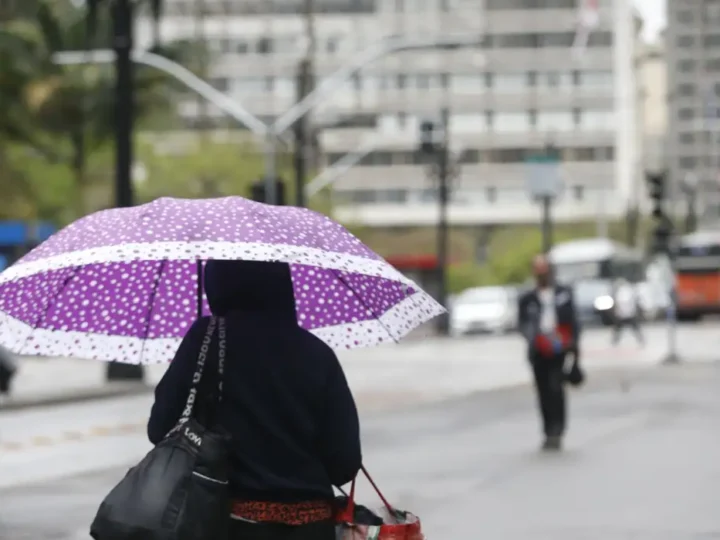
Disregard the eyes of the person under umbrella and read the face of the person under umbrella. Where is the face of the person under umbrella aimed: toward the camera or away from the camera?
away from the camera

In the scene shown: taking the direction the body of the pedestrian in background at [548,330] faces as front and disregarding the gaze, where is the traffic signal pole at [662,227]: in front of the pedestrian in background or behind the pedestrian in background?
behind

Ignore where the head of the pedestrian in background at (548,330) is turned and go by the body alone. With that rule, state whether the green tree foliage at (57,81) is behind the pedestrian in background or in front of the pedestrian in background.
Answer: behind

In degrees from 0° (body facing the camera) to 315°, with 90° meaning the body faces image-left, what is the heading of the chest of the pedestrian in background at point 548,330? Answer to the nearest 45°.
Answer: approximately 0°

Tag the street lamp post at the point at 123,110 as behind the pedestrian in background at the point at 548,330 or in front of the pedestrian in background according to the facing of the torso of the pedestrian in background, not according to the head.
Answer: behind

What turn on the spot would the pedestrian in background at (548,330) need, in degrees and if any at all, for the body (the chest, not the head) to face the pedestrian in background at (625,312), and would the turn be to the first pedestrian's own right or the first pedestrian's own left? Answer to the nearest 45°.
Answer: approximately 180°

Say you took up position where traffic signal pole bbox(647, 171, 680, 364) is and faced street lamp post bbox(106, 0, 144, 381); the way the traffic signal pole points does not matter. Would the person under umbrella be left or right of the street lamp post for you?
left

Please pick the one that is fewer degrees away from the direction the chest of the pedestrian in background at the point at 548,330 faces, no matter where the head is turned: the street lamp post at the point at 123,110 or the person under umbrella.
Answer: the person under umbrella

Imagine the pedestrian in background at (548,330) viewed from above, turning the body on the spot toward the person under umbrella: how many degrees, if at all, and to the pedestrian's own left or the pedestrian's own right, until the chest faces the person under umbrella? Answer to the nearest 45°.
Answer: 0° — they already face them

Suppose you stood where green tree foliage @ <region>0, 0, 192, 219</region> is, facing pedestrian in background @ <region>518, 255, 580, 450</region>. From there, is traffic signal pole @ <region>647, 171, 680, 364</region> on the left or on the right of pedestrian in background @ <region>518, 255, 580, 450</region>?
left
